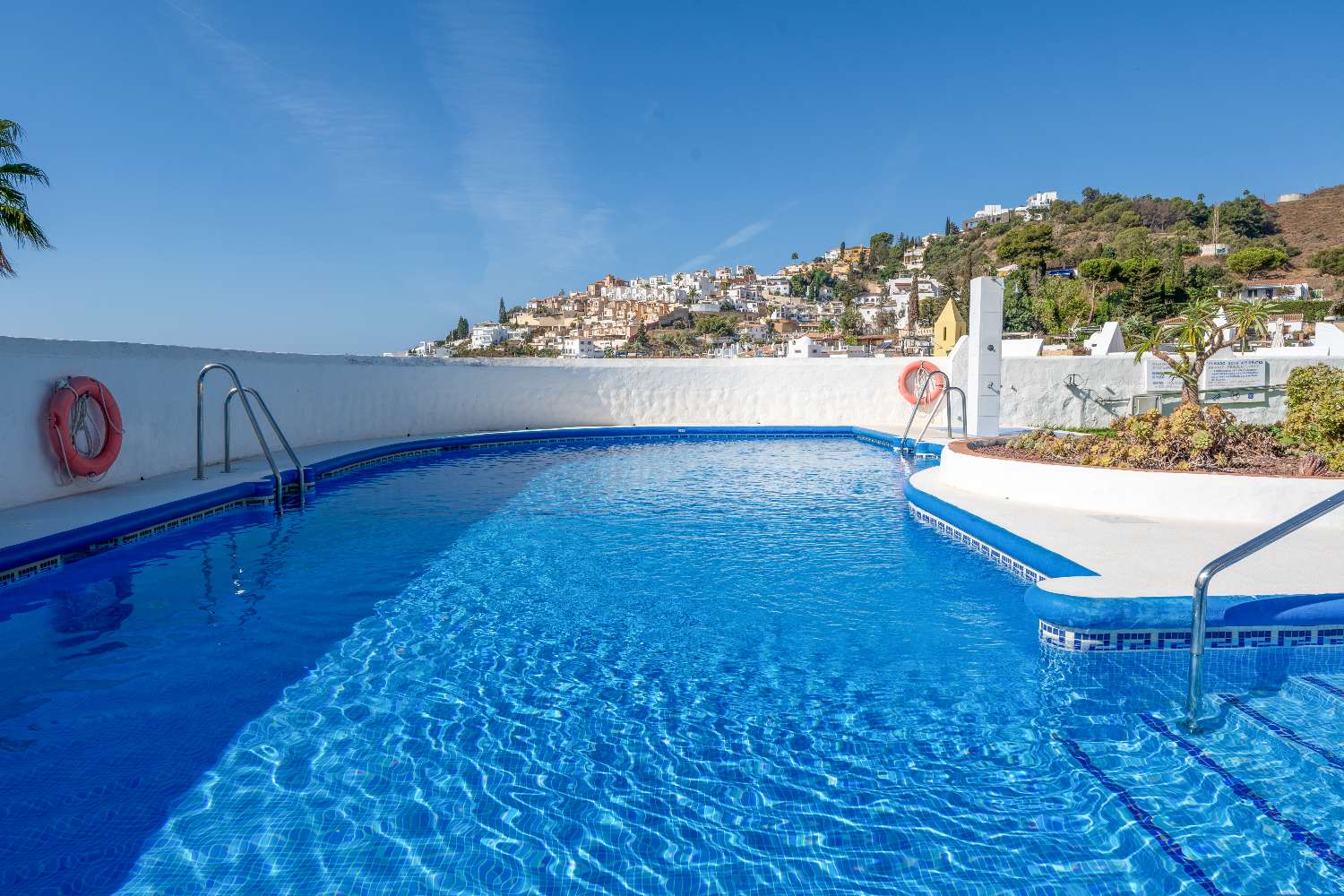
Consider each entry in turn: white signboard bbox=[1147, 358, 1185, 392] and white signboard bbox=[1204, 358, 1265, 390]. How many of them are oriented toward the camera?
2

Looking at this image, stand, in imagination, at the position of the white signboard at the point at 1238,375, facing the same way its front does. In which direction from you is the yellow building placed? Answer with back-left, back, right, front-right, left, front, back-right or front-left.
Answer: back-right

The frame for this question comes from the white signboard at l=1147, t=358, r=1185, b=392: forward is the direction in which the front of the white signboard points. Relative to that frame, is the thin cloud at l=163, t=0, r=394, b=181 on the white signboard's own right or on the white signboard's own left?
on the white signboard's own right

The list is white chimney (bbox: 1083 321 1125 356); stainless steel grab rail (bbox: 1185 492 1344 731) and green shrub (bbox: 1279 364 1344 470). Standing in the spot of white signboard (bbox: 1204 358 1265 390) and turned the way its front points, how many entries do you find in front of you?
2

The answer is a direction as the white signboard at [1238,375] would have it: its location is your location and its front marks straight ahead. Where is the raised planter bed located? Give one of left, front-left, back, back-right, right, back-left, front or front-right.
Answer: front

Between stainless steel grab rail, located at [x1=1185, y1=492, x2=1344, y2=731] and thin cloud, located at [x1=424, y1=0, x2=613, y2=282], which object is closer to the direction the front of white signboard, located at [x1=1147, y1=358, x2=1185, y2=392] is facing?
the stainless steel grab rail

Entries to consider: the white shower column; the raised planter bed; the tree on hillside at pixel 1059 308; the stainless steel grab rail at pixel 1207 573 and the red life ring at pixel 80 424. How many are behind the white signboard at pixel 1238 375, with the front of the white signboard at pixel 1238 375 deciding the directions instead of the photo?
1

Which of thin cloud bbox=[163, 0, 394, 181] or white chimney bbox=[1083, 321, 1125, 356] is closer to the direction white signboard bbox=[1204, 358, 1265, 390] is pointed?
the thin cloud

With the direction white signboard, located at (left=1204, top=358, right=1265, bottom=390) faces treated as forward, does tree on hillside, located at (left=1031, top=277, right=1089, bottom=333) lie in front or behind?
behind

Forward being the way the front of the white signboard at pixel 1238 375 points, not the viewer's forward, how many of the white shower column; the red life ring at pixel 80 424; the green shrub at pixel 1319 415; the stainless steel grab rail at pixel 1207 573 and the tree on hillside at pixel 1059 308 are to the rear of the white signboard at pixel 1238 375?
1

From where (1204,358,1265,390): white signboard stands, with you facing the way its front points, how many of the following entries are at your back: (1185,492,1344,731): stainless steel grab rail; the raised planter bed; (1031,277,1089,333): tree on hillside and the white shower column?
1

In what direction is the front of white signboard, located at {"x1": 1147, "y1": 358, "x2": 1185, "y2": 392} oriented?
toward the camera

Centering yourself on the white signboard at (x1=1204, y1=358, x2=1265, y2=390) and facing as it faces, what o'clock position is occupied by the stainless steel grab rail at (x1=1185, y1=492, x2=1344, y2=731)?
The stainless steel grab rail is roughly at 12 o'clock from the white signboard.

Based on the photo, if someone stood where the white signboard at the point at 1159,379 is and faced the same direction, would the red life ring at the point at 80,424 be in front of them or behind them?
in front

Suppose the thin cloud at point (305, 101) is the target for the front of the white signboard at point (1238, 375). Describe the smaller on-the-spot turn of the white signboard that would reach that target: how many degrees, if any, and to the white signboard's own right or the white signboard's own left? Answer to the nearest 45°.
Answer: approximately 90° to the white signboard's own right

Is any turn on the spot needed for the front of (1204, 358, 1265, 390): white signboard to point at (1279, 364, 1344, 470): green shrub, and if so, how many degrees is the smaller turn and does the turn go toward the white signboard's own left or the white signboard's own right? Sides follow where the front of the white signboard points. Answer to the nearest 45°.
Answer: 0° — it already faces it
